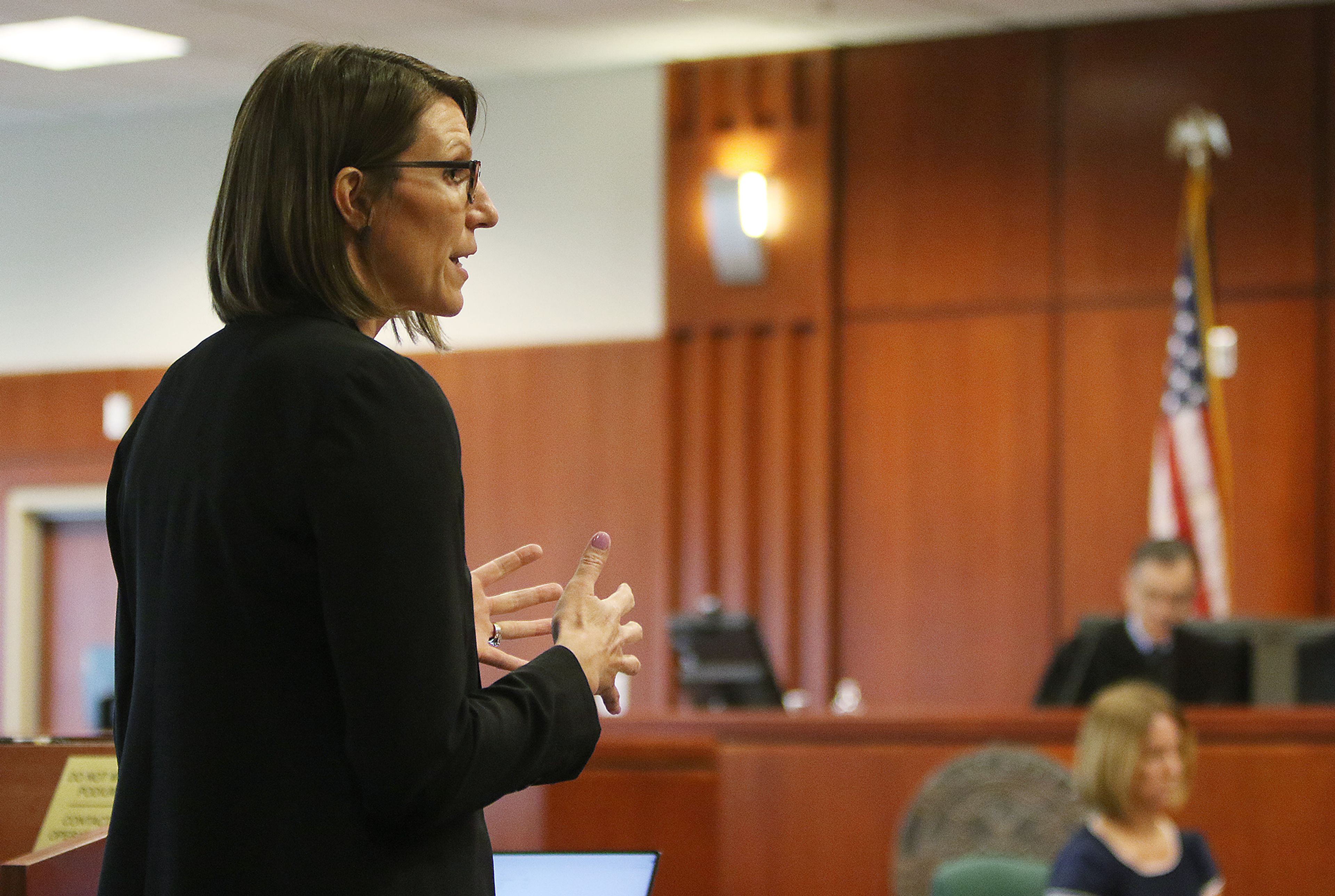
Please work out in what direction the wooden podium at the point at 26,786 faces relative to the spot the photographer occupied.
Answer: facing the viewer

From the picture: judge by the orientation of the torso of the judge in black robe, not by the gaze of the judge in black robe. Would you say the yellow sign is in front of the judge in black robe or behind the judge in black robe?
in front

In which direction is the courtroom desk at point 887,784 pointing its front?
toward the camera

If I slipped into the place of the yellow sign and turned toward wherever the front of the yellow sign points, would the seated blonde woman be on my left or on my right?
on my left

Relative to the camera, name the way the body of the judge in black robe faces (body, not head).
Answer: toward the camera

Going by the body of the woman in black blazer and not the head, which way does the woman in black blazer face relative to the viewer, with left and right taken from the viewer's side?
facing away from the viewer and to the right of the viewer

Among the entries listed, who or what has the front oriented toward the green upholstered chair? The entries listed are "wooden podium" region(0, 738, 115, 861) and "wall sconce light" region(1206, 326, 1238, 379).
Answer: the wall sconce light

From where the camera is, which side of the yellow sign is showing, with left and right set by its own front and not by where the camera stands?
front

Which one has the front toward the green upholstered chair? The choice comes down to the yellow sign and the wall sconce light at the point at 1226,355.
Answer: the wall sconce light

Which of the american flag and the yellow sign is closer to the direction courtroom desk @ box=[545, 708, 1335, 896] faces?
the yellow sign

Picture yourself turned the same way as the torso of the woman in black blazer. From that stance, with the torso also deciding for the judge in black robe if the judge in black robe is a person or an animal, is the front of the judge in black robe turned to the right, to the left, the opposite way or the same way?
the opposite way
